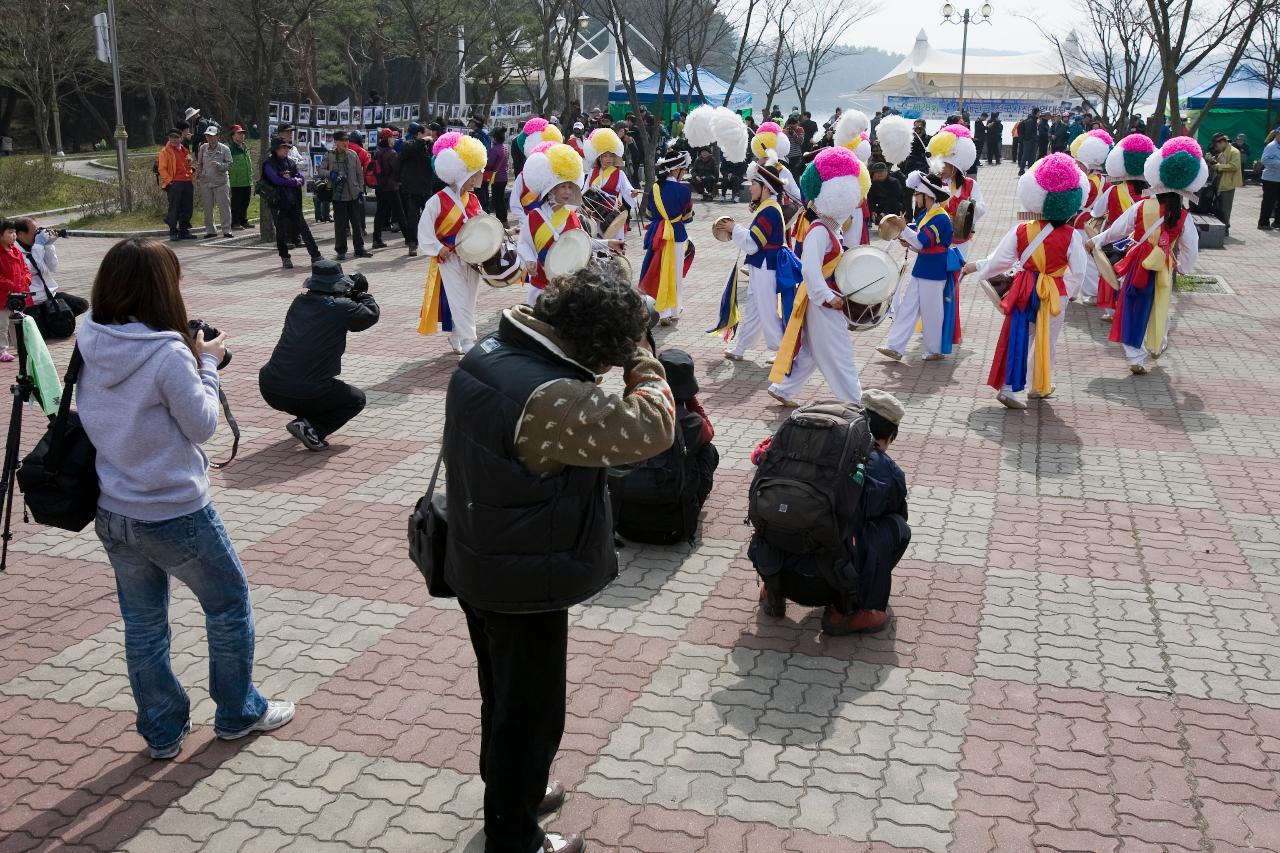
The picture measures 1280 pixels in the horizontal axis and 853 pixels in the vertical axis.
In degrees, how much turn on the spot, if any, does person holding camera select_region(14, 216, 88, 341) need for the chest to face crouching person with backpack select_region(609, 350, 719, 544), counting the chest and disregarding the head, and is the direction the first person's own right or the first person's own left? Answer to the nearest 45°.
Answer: approximately 90° to the first person's own right

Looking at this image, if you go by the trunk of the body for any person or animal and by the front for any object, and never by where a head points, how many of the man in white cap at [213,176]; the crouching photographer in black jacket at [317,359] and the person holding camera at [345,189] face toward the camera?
2

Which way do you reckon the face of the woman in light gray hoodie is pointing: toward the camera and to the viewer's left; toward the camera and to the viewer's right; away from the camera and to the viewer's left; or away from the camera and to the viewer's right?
away from the camera and to the viewer's right

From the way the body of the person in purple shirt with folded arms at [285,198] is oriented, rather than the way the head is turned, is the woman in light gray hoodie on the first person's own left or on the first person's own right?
on the first person's own right

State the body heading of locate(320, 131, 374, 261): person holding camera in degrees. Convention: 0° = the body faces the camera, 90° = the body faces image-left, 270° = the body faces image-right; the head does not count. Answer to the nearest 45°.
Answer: approximately 0°

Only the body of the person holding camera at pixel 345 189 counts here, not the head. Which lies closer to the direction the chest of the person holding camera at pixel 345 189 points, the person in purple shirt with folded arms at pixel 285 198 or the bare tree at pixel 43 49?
the person in purple shirt with folded arms

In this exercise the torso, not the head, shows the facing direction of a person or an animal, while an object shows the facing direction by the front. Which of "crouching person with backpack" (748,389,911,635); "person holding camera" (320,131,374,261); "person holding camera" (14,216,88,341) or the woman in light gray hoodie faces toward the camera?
"person holding camera" (320,131,374,261)

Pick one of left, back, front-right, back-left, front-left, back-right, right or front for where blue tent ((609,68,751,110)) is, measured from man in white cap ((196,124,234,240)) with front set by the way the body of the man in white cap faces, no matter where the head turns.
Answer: back-left

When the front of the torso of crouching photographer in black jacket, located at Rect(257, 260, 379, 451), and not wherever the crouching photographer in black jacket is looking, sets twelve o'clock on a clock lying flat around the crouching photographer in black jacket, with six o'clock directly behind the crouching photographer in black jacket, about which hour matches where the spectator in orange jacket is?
The spectator in orange jacket is roughly at 10 o'clock from the crouching photographer in black jacket.

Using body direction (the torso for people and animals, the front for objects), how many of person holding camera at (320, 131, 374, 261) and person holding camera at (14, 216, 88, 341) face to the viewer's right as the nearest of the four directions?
1

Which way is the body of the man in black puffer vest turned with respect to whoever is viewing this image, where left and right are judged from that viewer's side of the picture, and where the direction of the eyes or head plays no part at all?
facing away from the viewer and to the right of the viewer

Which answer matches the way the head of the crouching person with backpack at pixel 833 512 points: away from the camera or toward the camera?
away from the camera

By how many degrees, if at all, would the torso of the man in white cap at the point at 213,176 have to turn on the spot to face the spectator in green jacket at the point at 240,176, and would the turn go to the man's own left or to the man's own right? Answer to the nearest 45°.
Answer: approximately 135° to the man's own left

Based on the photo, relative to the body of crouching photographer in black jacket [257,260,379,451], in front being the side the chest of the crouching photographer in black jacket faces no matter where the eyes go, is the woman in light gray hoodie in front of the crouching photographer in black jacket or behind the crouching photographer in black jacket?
behind
